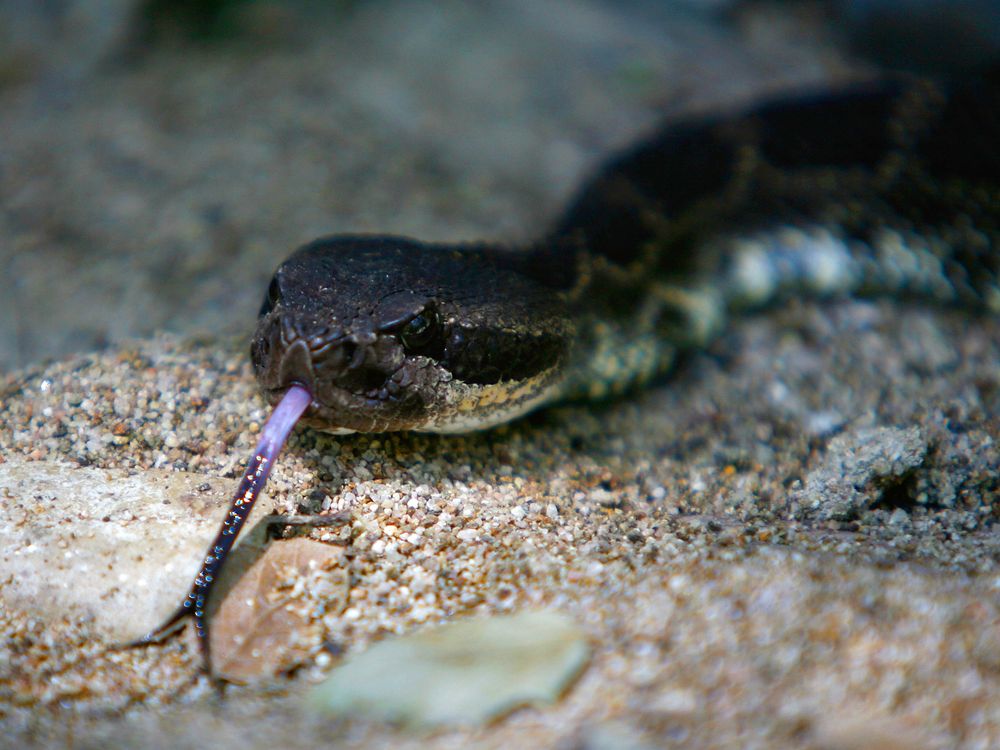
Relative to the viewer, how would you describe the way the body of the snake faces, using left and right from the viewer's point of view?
facing the viewer and to the left of the viewer

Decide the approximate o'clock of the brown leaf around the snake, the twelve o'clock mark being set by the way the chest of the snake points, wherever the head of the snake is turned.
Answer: The brown leaf is roughly at 11 o'clock from the snake.
